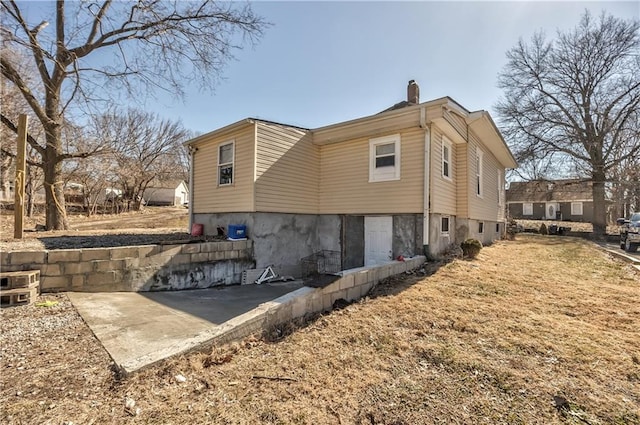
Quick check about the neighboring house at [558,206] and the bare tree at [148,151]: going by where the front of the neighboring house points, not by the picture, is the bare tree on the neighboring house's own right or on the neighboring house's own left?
on the neighboring house's own right

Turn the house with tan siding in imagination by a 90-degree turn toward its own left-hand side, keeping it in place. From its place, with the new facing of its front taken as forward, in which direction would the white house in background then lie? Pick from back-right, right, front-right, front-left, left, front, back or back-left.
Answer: front

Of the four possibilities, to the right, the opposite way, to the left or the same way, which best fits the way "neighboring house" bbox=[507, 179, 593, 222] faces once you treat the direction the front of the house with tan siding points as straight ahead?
the opposite way

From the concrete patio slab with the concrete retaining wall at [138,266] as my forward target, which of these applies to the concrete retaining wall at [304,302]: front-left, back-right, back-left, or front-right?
back-right

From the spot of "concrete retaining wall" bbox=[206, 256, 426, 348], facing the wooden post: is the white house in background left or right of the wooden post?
right

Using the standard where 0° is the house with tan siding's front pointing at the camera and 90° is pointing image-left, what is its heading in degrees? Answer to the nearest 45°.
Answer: approximately 225°

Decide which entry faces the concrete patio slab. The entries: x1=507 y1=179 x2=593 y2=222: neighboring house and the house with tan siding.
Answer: the neighboring house

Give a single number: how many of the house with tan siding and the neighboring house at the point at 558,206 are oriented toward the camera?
1

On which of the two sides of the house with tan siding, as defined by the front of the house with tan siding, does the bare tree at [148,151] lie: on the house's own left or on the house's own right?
on the house's own left

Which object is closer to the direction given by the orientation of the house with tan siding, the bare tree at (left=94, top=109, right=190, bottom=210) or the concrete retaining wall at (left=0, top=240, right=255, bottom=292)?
the bare tree

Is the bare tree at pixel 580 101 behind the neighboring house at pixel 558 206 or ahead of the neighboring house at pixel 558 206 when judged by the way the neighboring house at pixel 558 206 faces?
ahead

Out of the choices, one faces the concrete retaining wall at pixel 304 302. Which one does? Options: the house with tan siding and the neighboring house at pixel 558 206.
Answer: the neighboring house

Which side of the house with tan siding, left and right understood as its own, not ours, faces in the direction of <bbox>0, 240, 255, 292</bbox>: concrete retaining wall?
back

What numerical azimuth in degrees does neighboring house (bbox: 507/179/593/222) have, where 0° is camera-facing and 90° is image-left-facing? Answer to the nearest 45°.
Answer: approximately 0°

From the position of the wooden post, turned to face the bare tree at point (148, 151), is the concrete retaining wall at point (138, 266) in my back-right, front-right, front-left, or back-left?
back-right
